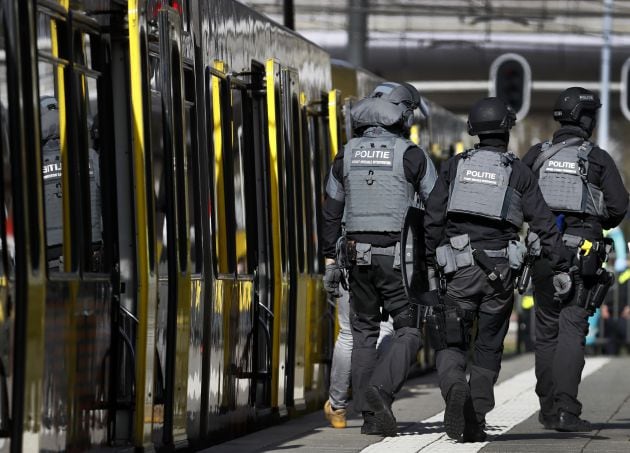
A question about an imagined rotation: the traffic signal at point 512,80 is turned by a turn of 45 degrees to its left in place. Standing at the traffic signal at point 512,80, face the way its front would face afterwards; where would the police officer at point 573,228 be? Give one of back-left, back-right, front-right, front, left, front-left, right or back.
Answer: front-right

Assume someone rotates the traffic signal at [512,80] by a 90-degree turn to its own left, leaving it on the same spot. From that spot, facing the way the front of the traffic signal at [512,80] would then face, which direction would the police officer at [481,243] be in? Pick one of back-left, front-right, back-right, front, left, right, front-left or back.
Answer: right

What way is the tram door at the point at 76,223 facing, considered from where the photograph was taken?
facing the viewer and to the right of the viewer

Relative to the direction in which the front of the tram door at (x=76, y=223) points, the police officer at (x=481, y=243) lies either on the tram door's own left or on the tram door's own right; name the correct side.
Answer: on the tram door's own left

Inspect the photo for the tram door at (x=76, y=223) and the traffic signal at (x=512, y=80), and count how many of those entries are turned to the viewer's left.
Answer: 0

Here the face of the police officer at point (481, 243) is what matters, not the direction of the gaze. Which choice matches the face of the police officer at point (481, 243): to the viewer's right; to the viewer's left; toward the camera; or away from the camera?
away from the camera

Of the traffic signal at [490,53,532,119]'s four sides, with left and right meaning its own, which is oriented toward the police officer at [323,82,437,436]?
front

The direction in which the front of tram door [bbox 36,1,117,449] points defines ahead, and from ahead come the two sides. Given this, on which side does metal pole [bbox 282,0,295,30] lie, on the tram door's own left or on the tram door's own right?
on the tram door's own left

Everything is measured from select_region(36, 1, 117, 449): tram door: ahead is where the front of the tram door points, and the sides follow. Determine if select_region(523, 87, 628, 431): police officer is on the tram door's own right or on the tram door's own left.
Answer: on the tram door's own left

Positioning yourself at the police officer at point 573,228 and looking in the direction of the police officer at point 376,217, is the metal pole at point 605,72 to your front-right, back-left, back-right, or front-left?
back-right

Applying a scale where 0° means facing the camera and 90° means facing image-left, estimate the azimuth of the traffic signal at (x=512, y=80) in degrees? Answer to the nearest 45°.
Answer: approximately 0°

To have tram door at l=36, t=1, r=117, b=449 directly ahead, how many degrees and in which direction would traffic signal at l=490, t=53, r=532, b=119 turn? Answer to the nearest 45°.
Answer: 0° — it already faces it
